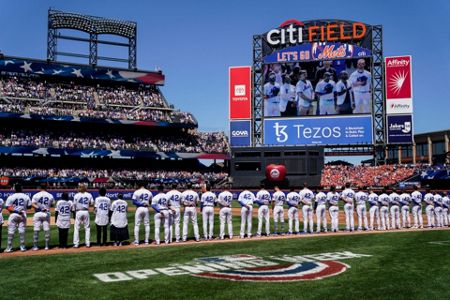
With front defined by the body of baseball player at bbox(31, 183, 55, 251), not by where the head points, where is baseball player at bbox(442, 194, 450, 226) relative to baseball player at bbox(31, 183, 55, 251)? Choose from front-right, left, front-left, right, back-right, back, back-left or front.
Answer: right

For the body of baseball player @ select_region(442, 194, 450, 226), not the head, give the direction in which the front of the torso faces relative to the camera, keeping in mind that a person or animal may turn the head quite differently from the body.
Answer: away from the camera

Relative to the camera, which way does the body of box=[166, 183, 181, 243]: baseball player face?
away from the camera

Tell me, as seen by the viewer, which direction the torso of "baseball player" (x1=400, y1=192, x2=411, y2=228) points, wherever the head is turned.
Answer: away from the camera

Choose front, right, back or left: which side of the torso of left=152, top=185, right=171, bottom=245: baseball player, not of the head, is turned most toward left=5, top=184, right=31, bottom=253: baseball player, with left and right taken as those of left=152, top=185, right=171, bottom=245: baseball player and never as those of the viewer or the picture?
left

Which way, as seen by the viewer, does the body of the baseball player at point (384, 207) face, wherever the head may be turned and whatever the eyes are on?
away from the camera

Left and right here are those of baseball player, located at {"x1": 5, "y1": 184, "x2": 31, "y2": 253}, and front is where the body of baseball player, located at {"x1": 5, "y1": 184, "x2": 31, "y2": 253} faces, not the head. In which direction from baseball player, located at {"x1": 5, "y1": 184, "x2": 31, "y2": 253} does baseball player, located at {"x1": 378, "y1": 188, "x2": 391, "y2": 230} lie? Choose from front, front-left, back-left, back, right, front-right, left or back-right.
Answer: right

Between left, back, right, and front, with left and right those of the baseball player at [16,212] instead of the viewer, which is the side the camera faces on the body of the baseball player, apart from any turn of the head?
back

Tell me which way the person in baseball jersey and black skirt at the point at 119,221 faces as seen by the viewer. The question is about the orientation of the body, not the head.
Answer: away from the camera

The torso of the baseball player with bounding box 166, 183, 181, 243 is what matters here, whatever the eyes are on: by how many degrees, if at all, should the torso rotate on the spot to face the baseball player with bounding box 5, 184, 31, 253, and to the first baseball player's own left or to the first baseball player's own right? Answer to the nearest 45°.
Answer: approximately 90° to the first baseball player's own left

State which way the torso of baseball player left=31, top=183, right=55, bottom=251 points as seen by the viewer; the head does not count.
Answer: away from the camera

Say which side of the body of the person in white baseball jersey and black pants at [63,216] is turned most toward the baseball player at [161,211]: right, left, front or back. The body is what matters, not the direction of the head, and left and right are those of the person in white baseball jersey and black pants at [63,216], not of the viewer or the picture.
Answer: right

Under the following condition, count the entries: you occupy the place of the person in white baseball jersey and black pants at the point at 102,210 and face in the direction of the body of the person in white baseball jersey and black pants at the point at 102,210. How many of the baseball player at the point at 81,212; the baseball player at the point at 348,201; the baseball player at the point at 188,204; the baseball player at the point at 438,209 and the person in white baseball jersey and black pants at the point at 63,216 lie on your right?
3

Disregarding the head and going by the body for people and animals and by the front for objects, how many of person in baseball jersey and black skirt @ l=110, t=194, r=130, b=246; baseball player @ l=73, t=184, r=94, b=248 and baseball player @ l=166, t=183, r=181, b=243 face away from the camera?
3

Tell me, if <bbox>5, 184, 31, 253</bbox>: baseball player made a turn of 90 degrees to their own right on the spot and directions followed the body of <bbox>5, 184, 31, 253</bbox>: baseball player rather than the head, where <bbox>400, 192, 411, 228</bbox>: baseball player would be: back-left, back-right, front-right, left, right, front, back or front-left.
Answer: front

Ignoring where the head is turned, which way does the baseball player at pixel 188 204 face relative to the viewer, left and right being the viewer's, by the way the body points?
facing away from the viewer

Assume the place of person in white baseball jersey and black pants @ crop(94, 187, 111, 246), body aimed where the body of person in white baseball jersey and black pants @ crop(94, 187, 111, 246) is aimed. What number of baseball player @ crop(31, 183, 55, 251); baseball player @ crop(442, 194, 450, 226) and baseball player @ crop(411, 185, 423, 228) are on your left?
1

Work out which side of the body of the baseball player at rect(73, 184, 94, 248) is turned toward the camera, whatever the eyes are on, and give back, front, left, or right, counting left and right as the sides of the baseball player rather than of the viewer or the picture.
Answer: back

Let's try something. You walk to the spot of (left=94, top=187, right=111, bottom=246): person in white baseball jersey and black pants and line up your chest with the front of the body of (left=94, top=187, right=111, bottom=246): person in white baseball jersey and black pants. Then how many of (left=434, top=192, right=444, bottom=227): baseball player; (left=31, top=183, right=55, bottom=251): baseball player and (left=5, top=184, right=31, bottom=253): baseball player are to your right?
1
